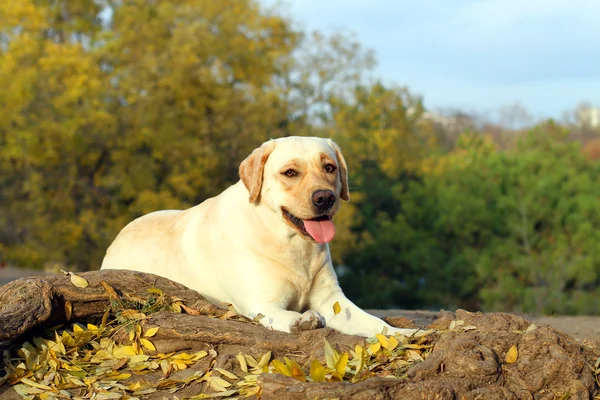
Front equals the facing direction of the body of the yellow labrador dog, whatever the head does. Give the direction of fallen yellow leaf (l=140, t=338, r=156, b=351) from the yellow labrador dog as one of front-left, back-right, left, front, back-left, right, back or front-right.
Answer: right

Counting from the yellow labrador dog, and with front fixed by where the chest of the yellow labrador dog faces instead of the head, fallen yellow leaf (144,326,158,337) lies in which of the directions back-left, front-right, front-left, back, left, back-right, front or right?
right

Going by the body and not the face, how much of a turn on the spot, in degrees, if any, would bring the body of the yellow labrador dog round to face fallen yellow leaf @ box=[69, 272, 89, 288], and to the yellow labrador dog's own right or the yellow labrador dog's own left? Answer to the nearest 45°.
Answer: approximately 135° to the yellow labrador dog's own right

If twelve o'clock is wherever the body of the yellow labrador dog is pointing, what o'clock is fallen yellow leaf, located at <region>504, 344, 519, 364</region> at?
The fallen yellow leaf is roughly at 12 o'clock from the yellow labrador dog.

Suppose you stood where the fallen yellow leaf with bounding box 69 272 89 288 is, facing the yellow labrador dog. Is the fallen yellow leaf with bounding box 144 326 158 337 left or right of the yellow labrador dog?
right

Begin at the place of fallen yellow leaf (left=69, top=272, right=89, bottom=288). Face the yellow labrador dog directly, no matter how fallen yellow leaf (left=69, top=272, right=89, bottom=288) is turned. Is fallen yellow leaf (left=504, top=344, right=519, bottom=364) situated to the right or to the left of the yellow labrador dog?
right
